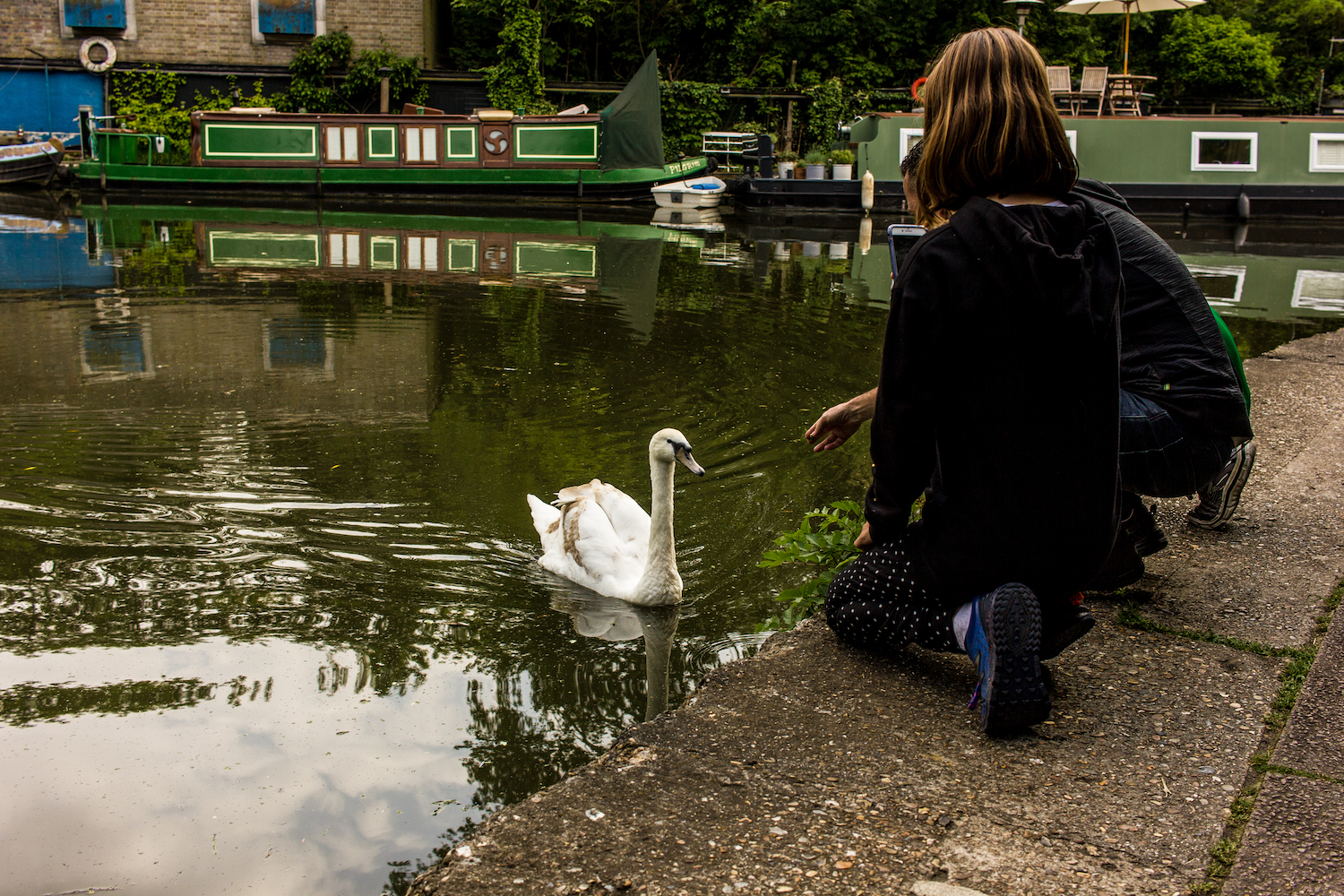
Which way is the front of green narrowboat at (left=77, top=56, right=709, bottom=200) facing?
to the viewer's right

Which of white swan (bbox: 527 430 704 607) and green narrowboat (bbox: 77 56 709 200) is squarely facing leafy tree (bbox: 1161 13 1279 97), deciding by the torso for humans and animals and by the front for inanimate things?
the green narrowboat

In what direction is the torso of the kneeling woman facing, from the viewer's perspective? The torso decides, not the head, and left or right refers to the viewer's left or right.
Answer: facing away from the viewer and to the left of the viewer

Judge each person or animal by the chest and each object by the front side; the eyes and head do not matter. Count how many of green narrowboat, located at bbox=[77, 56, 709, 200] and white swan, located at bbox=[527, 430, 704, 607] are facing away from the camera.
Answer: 0

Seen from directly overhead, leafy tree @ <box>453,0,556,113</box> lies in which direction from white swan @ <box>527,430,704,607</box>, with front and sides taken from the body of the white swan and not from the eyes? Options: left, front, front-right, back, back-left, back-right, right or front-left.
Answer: back-left

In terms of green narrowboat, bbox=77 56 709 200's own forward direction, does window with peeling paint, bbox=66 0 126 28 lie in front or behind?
behind

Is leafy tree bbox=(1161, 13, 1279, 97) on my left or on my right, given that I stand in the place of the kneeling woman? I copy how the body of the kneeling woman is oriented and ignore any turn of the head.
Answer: on my right

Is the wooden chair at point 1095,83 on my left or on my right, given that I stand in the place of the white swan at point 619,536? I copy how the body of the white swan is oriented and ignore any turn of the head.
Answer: on my left

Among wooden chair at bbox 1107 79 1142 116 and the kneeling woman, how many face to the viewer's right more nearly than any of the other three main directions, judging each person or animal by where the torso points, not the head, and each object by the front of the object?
0

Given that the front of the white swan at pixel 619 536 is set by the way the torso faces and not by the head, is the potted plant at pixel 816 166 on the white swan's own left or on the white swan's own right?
on the white swan's own left

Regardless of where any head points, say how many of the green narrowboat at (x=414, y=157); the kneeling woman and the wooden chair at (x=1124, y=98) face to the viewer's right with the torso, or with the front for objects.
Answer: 1
